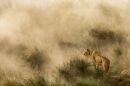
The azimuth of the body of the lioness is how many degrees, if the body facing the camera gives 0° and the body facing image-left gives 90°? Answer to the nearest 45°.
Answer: approximately 90°
